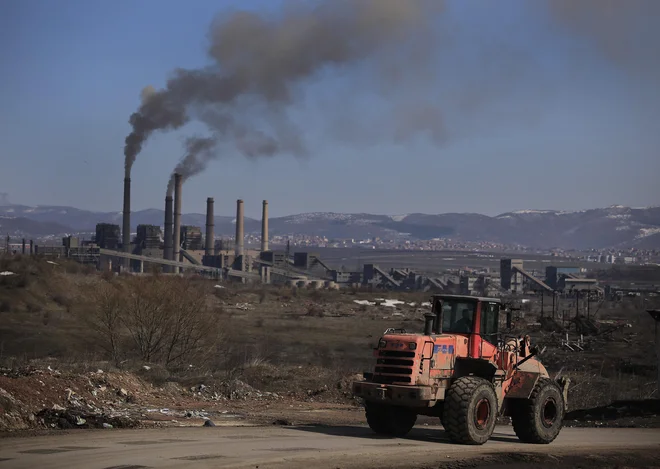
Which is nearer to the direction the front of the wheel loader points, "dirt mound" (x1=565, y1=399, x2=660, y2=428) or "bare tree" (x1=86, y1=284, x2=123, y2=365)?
the dirt mound

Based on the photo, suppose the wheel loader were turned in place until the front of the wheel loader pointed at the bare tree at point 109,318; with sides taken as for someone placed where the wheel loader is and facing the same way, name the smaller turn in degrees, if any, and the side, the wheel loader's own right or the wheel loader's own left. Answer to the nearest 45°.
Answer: approximately 90° to the wheel loader's own left

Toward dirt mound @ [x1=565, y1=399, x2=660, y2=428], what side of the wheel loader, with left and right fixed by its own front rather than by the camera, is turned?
front

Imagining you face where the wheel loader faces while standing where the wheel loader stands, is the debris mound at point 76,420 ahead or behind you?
behind

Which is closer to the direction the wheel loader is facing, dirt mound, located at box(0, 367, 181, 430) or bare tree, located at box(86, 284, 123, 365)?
the bare tree

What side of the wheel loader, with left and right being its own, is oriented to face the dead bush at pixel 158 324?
left

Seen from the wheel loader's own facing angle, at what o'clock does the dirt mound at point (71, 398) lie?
The dirt mound is roughly at 8 o'clock from the wheel loader.

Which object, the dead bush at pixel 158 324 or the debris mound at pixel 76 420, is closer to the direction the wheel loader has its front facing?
the dead bush

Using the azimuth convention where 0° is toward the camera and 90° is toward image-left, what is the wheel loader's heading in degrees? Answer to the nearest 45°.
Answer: approximately 225°
